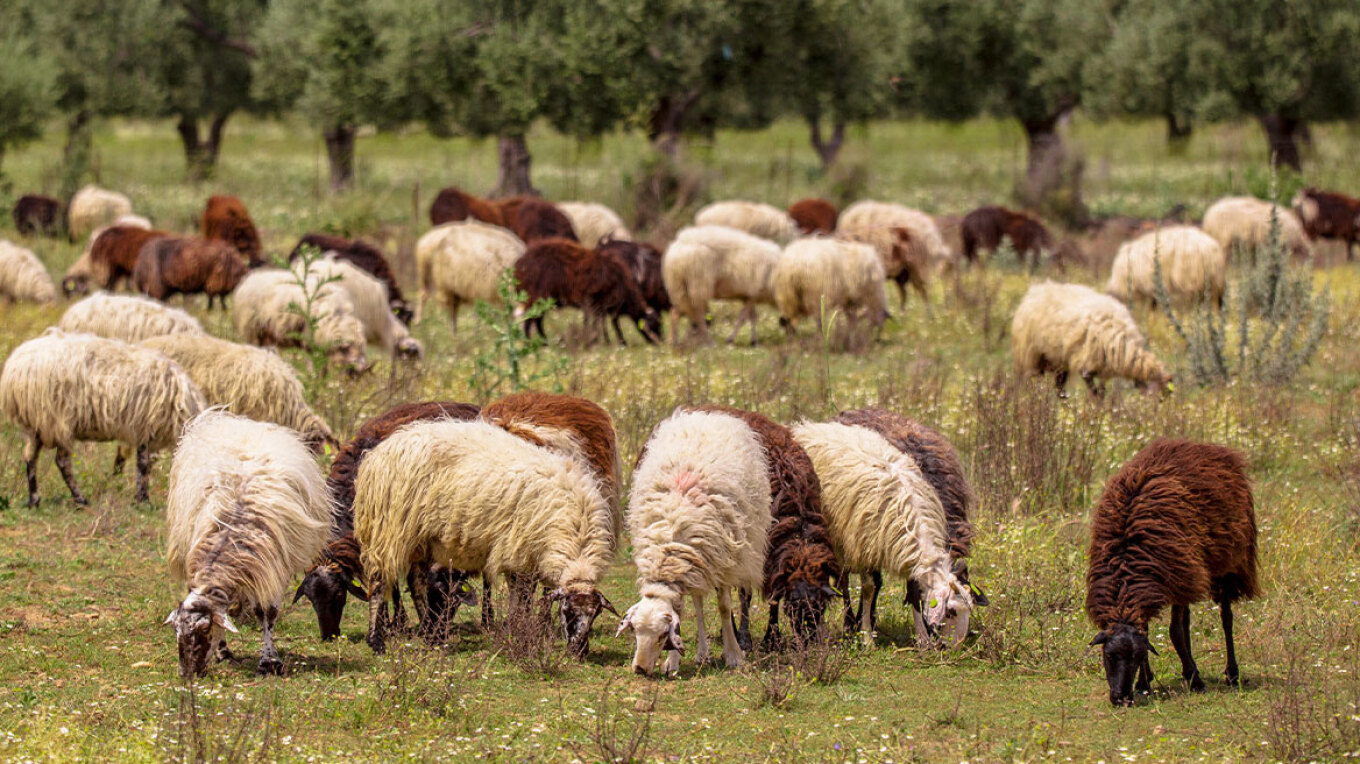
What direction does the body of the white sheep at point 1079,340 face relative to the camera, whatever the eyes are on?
to the viewer's right

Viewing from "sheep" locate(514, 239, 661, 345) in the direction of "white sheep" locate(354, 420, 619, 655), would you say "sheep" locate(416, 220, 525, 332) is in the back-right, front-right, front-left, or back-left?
back-right

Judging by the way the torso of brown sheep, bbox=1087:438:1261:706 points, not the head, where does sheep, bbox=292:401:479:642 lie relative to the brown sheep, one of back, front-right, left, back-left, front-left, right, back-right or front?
front-right

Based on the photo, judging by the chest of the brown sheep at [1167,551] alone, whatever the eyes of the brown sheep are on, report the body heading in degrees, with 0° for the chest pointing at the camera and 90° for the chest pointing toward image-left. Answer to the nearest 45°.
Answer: approximately 45°

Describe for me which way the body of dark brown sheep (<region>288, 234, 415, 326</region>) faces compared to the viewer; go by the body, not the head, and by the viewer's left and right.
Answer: facing to the right of the viewer

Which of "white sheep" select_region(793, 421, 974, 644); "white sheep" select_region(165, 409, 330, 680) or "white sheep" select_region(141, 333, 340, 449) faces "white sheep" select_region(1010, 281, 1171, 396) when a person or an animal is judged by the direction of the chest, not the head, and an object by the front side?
"white sheep" select_region(141, 333, 340, 449)

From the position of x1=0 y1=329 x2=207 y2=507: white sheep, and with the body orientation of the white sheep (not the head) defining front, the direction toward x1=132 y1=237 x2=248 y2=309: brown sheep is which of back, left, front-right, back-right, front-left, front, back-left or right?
left

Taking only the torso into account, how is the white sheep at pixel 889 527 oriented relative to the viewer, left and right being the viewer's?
facing the viewer and to the right of the viewer

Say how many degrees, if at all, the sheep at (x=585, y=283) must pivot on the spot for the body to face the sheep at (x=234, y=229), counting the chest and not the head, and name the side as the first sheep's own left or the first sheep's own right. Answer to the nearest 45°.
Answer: approximately 135° to the first sheep's own left

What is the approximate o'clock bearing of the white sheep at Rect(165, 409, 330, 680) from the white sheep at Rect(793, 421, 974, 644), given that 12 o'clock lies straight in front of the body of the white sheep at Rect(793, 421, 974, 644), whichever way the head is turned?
the white sheep at Rect(165, 409, 330, 680) is roughly at 4 o'clock from the white sheep at Rect(793, 421, 974, 644).

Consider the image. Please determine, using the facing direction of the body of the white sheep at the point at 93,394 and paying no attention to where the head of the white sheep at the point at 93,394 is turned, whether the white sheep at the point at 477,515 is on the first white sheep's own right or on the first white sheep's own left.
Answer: on the first white sheep's own right

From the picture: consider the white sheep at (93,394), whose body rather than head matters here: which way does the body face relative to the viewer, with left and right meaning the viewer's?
facing to the right of the viewer
